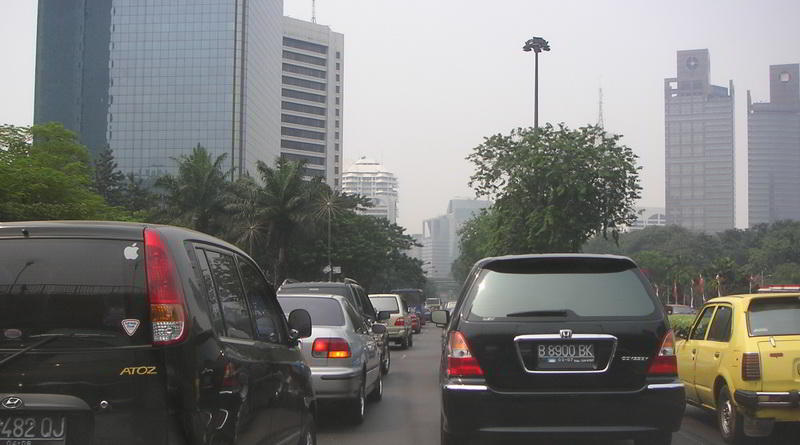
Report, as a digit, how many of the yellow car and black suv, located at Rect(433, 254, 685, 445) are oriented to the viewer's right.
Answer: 0

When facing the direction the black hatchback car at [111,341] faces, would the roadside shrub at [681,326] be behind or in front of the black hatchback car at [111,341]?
in front

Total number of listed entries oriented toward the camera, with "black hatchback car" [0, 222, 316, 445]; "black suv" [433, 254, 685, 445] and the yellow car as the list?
0

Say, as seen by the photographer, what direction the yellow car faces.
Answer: facing away from the viewer and to the left of the viewer

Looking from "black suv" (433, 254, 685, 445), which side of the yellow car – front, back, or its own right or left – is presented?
left

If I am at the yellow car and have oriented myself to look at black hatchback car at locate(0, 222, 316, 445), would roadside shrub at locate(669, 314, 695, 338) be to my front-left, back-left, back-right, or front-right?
back-right

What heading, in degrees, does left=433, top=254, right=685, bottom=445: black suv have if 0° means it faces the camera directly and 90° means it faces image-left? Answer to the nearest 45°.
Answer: approximately 180°

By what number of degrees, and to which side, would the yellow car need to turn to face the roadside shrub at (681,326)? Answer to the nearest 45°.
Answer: approximately 45° to its right

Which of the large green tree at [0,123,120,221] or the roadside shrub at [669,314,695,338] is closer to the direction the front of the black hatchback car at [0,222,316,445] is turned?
the roadside shrub

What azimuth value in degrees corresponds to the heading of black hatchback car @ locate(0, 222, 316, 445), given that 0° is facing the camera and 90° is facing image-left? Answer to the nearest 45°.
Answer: approximately 225°

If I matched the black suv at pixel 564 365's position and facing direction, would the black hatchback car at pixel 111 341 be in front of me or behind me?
behind

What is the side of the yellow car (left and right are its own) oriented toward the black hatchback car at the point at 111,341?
left

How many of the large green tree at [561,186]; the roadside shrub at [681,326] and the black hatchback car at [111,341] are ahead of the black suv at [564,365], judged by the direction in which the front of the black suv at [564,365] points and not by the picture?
2

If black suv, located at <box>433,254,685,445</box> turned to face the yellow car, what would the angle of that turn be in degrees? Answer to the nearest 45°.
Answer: approximately 45° to its right

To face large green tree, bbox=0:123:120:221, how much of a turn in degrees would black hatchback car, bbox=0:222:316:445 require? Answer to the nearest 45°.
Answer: approximately 45° to its left
